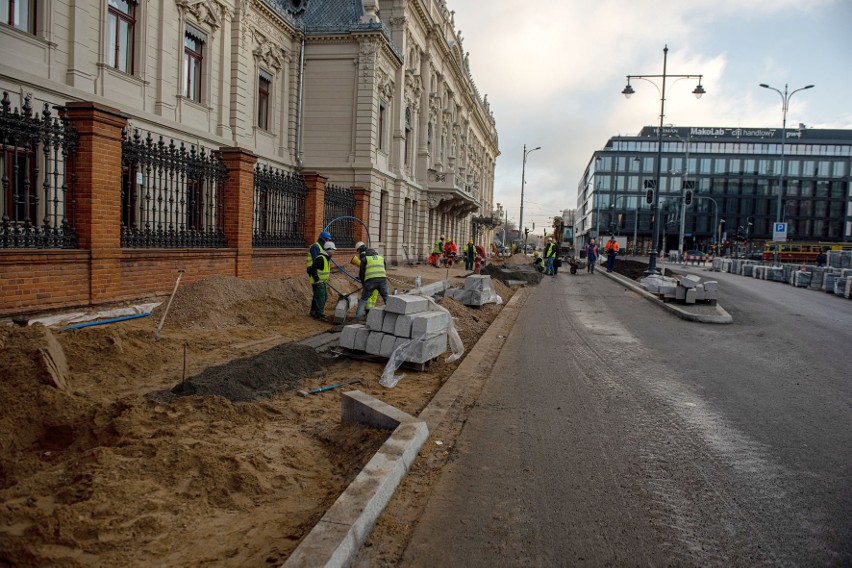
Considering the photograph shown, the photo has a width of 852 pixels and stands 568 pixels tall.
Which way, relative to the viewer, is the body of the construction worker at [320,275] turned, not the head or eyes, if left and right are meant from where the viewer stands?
facing to the right of the viewer

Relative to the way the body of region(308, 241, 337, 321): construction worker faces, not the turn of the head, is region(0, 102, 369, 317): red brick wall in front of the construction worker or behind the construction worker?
behind

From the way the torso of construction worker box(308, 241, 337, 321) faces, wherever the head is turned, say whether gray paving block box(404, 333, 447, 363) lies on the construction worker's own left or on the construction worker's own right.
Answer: on the construction worker's own right

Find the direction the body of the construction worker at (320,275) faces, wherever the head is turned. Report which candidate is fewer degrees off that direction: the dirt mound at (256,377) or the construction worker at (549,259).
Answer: the construction worker

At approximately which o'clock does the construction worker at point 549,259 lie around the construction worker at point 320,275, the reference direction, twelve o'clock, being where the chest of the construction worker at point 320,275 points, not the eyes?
the construction worker at point 549,259 is roughly at 10 o'clock from the construction worker at point 320,275.

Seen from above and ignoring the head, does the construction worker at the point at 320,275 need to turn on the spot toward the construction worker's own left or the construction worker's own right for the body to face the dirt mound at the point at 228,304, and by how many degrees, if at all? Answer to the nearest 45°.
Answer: approximately 180°

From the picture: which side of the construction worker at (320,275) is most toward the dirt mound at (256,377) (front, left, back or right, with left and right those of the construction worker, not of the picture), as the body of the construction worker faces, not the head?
right

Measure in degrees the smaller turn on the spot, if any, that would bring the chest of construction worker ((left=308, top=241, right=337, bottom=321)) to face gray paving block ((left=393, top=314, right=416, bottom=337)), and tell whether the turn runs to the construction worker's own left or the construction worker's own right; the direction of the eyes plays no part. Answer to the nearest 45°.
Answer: approximately 90° to the construction worker's own right
